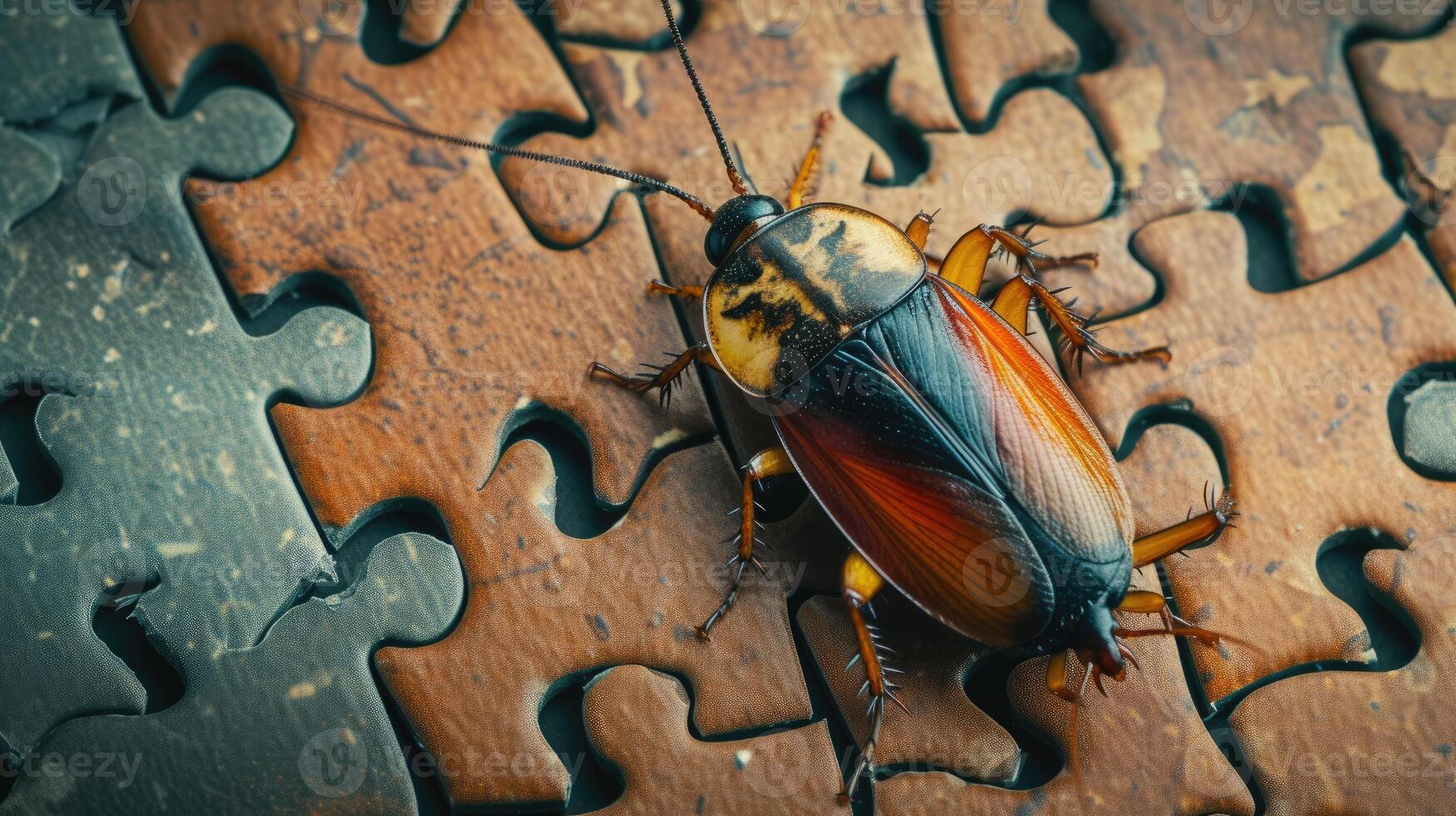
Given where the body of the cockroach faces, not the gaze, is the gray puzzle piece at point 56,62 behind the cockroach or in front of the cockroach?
in front

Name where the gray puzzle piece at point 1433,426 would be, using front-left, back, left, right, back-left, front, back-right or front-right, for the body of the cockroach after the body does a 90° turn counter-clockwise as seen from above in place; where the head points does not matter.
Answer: back-left

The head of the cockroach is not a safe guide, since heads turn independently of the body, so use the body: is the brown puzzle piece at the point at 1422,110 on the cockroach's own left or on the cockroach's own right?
on the cockroach's own right

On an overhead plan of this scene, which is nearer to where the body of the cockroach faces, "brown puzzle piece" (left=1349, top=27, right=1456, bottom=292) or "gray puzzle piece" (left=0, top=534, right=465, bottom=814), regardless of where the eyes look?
the gray puzzle piece

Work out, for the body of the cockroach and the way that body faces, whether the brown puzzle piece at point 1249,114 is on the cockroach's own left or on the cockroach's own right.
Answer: on the cockroach's own right

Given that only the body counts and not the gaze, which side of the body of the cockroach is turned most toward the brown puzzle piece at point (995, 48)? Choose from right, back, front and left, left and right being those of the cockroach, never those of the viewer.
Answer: right

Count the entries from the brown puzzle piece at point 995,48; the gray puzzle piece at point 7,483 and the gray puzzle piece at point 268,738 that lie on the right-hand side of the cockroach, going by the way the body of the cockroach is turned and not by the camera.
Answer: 1

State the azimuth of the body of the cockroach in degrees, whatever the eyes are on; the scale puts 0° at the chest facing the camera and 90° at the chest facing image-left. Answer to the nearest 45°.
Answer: approximately 135°
